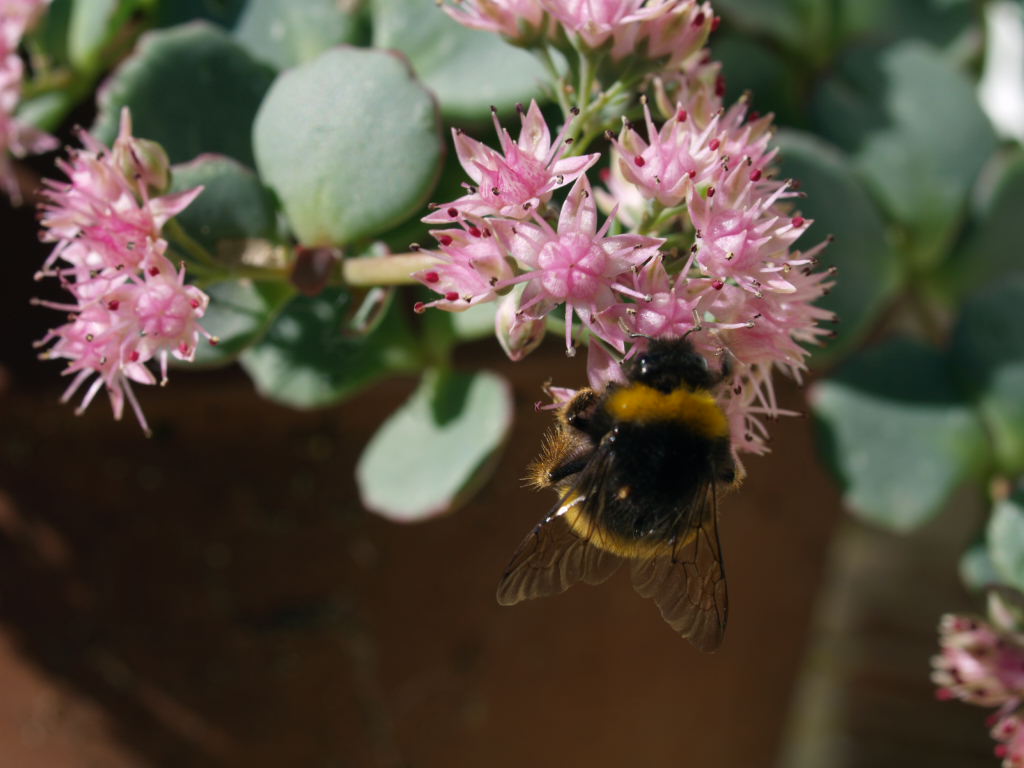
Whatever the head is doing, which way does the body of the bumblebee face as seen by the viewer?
away from the camera
